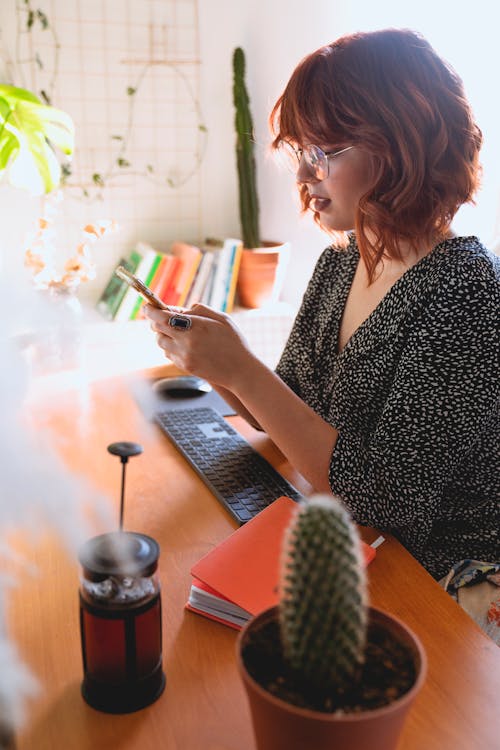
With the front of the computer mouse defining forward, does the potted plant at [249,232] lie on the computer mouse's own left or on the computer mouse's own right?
on the computer mouse's own right

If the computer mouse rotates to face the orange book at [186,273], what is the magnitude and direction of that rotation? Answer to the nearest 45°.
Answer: approximately 90° to its right

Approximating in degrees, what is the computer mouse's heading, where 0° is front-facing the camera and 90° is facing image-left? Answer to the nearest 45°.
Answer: approximately 90°
